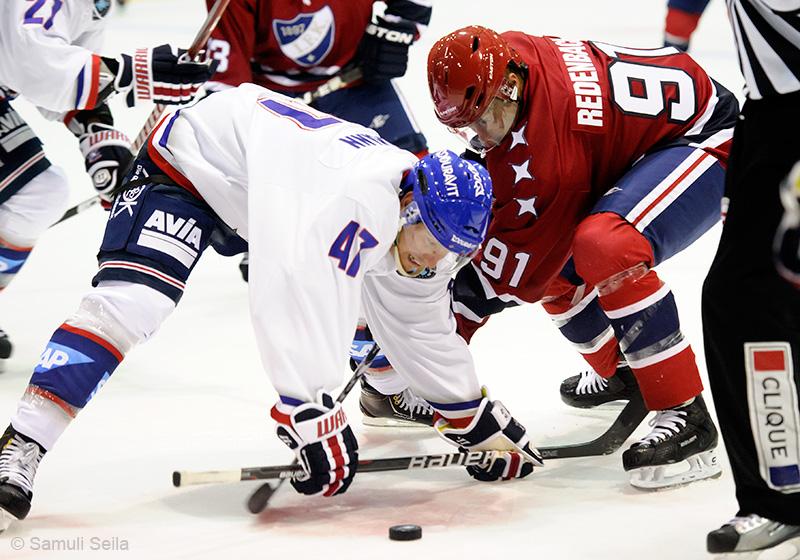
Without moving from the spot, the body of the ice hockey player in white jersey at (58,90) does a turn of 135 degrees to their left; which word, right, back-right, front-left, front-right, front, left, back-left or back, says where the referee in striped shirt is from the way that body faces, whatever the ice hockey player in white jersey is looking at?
back

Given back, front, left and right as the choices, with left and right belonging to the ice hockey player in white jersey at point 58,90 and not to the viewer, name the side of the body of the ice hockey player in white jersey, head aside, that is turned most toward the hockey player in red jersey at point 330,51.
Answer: front

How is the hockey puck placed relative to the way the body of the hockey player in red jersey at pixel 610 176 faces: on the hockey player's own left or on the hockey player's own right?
on the hockey player's own left

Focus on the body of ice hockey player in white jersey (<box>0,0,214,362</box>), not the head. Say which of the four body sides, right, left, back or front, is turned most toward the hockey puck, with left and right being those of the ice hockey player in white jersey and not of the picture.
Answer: right

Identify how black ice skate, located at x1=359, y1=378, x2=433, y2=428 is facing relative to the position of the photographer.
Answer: facing to the right of the viewer

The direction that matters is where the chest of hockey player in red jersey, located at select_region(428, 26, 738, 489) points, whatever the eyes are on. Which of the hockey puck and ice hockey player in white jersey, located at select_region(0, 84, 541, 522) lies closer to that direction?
the ice hockey player in white jersey

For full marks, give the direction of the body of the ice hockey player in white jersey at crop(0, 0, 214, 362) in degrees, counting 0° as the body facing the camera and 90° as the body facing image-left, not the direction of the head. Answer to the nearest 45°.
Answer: approximately 270°

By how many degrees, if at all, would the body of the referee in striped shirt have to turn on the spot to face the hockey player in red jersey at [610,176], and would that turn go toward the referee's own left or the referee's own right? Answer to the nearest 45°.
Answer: approximately 45° to the referee's own right

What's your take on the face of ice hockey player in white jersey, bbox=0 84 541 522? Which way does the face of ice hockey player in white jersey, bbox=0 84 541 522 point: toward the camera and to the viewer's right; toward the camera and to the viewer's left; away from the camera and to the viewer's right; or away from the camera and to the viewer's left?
toward the camera and to the viewer's right

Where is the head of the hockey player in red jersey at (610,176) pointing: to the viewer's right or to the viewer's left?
to the viewer's left

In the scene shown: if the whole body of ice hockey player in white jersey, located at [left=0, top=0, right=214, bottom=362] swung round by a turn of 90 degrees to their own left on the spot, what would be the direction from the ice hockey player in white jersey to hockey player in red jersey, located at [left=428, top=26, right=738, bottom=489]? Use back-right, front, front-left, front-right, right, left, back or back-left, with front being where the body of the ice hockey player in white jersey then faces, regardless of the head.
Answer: back-right

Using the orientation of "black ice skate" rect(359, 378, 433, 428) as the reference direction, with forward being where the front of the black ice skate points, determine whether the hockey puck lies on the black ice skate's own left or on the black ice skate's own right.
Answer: on the black ice skate's own right

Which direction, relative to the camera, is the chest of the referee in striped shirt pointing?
to the viewer's left
